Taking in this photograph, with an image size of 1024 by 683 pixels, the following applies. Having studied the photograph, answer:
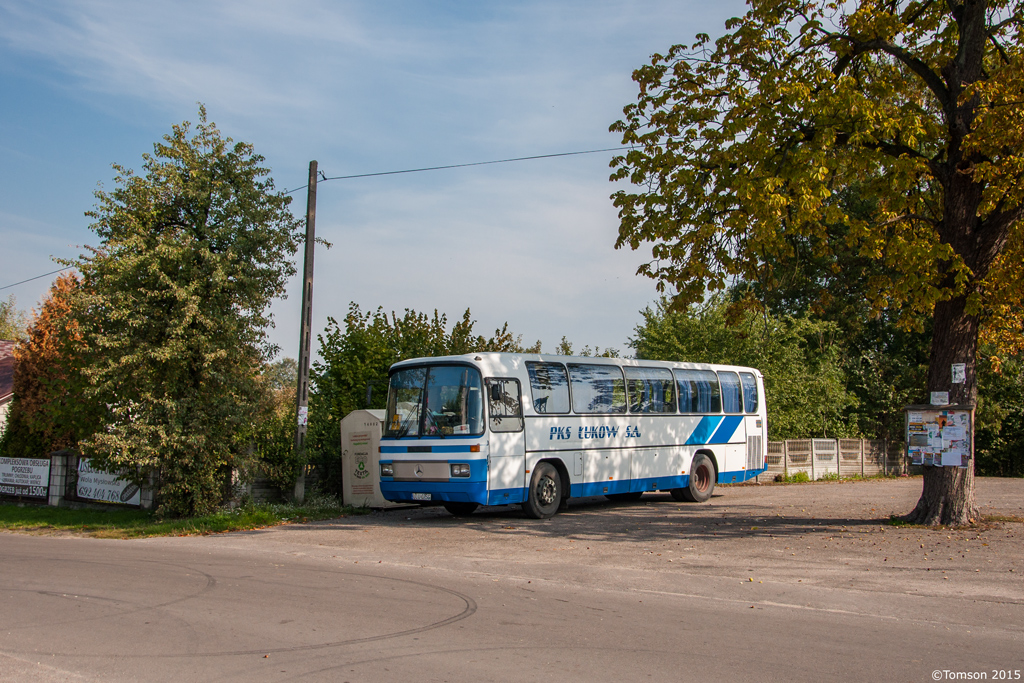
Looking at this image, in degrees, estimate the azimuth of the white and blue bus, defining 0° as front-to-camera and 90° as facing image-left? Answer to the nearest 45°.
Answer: approximately 45°

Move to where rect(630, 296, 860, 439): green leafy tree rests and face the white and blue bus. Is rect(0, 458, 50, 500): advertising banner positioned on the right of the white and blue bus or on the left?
right

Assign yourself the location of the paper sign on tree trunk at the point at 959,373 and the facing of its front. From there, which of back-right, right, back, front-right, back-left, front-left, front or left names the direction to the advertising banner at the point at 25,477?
right

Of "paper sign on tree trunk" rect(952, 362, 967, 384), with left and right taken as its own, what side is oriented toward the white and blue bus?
right

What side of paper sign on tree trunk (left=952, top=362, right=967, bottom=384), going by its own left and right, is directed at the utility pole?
right

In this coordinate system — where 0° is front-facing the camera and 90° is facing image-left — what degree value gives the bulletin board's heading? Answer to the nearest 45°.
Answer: approximately 0°

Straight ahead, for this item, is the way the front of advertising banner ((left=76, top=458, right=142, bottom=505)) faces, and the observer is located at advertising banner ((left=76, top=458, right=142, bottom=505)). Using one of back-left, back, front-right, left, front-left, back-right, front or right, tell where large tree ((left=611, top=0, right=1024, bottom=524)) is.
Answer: front-left

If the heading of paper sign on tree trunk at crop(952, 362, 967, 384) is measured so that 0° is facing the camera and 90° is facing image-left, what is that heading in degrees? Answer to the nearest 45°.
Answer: approximately 0°

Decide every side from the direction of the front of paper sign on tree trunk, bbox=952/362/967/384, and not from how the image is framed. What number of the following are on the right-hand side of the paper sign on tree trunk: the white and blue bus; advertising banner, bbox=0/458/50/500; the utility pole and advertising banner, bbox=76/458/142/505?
4
